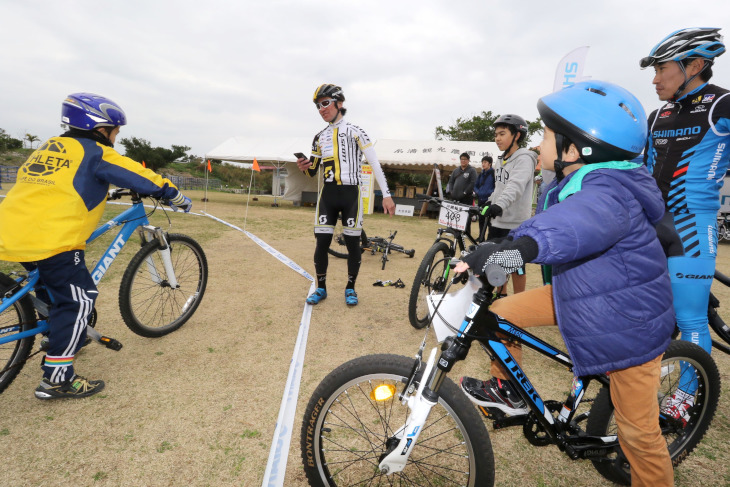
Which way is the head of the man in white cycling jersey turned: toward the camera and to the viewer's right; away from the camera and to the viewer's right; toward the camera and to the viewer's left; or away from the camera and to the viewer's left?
toward the camera and to the viewer's left

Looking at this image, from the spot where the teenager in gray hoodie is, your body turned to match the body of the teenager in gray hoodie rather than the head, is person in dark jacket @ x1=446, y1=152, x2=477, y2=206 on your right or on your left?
on your right

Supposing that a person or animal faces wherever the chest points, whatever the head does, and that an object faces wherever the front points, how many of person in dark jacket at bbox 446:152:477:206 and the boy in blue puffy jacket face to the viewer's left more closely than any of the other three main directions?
1

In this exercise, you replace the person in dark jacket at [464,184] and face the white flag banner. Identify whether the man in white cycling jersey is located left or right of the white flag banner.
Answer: right

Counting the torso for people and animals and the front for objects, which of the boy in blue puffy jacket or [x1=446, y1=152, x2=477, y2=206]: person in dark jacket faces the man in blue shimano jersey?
the person in dark jacket

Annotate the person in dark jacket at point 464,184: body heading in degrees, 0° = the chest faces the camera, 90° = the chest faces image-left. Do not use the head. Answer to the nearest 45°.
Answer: approximately 0°

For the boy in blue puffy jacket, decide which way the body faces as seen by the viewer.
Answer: to the viewer's left

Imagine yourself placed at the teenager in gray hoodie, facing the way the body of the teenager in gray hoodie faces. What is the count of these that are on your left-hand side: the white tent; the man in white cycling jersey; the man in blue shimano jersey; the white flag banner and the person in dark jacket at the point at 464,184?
1

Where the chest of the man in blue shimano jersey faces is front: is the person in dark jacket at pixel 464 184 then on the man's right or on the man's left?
on the man's right

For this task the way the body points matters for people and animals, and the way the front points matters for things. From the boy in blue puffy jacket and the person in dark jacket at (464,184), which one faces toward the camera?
the person in dark jacket

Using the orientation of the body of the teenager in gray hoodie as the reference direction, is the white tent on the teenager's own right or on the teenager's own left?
on the teenager's own right

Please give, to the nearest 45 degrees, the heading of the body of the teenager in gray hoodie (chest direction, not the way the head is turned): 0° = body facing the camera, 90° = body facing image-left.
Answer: approximately 45°

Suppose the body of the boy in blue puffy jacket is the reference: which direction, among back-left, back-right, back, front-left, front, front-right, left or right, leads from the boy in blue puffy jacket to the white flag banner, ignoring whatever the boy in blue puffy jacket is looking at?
right

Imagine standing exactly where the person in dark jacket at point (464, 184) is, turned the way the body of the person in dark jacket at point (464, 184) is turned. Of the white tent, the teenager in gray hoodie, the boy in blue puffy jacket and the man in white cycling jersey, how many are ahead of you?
3

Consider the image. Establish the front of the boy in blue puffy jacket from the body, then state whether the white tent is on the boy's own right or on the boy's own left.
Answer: on the boy's own right

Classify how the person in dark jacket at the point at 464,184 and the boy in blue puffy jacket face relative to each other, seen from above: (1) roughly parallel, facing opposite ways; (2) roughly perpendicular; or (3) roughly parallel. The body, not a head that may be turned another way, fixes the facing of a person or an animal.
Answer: roughly perpendicular

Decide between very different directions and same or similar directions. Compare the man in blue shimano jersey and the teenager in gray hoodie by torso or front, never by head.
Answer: same or similar directions

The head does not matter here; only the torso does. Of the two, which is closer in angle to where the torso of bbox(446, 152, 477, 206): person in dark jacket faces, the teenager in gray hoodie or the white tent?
the teenager in gray hoodie

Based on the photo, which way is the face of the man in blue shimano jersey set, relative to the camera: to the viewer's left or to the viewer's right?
to the viewer's left
